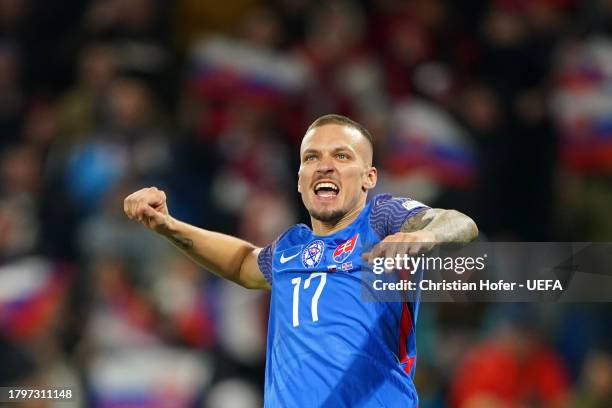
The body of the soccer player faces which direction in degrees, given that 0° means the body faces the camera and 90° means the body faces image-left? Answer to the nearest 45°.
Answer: approximately 45°
